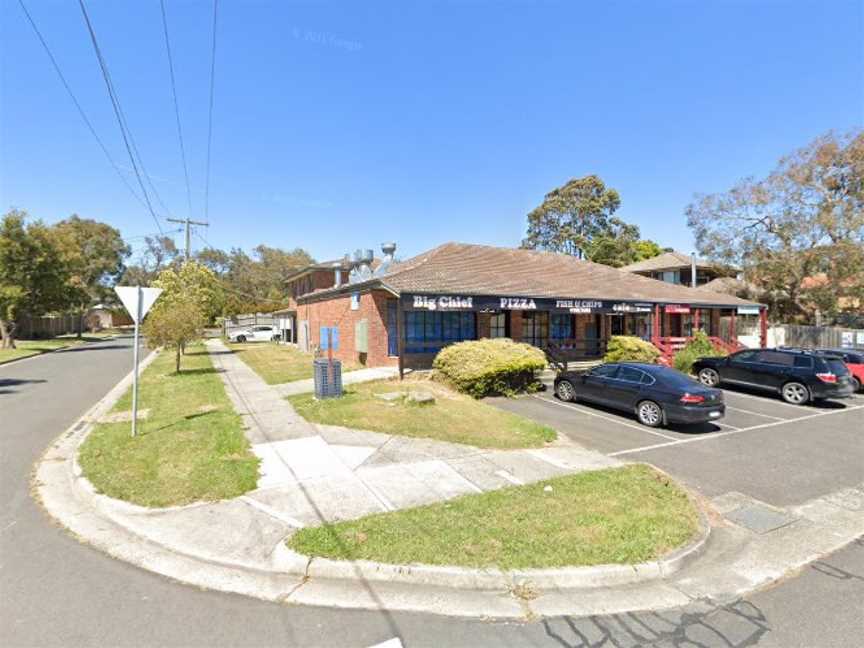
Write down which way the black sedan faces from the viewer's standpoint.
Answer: facing away from the viewer and to the left of the viewer

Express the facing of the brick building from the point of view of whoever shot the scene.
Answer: facing the viewer and to the right of the viewer

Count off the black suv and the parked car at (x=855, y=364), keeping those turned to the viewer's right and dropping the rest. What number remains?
0

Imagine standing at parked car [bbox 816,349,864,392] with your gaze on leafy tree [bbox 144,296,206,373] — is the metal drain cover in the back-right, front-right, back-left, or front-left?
front-left

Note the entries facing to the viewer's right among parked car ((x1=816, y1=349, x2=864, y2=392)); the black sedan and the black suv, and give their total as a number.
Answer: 0

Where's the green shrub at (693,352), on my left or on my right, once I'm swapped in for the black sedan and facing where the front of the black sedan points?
on my right

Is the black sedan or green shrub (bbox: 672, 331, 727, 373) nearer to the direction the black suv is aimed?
the green shrub

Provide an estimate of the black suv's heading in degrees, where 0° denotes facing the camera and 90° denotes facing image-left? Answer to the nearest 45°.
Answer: approximately 135°

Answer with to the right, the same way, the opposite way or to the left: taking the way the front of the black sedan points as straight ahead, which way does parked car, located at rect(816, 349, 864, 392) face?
the same way

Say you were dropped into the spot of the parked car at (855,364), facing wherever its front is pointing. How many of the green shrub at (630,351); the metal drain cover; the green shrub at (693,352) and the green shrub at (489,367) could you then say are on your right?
0

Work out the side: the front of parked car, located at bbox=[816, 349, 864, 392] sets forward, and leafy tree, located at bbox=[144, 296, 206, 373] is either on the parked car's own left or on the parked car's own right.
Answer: on the parked car's own left

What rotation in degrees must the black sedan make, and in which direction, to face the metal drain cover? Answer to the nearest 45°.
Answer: approximately 135° to its left

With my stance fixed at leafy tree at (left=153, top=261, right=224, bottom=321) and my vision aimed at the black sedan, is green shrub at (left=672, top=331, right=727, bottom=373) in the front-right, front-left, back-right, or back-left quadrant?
front-left

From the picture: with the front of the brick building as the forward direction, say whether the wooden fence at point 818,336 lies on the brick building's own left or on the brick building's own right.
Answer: on the brick building's own left

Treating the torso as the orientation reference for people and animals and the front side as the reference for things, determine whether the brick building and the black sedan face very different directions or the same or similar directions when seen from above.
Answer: very different directions

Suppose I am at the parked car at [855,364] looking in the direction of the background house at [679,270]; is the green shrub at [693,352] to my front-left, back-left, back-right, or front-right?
front-left

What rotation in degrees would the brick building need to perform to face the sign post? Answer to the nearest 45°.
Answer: approximately 90° to its right
